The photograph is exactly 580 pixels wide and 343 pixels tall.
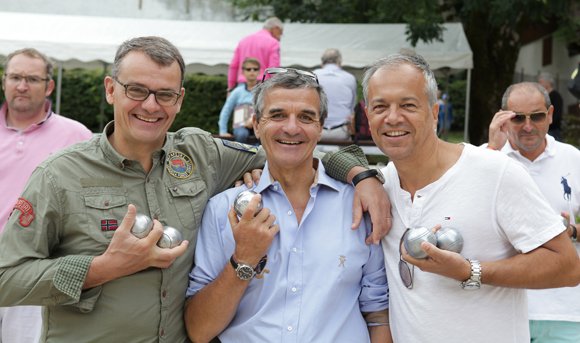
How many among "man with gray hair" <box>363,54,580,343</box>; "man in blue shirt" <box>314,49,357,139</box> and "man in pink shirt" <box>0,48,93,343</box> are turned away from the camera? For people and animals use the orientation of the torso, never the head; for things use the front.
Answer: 1

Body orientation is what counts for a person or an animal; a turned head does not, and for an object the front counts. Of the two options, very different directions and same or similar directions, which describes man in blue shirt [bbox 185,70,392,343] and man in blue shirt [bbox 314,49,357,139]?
very different directions

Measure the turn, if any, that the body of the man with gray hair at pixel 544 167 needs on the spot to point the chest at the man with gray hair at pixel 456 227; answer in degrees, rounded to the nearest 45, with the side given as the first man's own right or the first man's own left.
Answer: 0° — they already face them

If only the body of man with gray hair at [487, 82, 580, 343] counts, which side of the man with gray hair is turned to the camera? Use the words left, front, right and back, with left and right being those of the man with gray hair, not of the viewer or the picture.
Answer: front

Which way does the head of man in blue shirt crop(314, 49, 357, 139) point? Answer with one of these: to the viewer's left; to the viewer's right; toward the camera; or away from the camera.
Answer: away from the camera

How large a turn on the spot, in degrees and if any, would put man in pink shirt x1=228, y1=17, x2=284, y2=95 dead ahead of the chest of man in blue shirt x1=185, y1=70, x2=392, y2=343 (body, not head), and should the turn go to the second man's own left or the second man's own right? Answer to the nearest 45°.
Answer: approximately 180°

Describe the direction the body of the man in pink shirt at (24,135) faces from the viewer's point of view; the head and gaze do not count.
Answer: toward the camera

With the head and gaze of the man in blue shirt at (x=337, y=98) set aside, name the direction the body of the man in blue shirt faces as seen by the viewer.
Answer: away from the camera

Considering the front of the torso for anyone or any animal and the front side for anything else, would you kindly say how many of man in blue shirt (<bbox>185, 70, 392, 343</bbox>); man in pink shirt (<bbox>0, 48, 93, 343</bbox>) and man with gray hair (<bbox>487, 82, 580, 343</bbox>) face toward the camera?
3

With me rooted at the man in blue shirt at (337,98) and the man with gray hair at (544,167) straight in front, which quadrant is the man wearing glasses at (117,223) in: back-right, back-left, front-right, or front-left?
front-right

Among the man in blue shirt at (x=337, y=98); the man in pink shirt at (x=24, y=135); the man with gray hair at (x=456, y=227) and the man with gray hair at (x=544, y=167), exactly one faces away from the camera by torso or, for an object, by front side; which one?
the man in blue shirt

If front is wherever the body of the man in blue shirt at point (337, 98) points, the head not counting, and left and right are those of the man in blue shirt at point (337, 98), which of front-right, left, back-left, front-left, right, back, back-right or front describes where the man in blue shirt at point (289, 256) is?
back

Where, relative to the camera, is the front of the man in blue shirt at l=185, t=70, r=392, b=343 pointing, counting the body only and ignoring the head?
toward the camera

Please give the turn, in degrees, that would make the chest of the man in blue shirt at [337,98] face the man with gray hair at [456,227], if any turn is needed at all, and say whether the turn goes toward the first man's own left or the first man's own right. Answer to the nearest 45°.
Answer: approximately 180°

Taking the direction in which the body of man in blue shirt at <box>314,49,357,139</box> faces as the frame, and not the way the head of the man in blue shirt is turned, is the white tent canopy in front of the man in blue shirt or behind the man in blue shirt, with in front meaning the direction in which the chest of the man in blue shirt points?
in front
